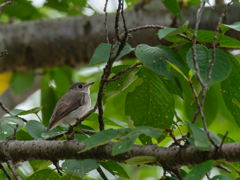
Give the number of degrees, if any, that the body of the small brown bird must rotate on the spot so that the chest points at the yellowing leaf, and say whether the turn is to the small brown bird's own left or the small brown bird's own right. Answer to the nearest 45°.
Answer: approximately 135° to the small brown bird's own left

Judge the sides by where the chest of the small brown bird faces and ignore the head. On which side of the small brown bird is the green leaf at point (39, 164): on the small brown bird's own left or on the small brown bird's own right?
on the small brown bird's own right

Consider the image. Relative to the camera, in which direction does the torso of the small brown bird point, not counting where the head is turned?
to the viewer's right

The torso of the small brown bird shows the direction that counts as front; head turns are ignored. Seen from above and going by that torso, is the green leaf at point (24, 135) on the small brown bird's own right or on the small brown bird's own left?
on the small brown bird's own right
